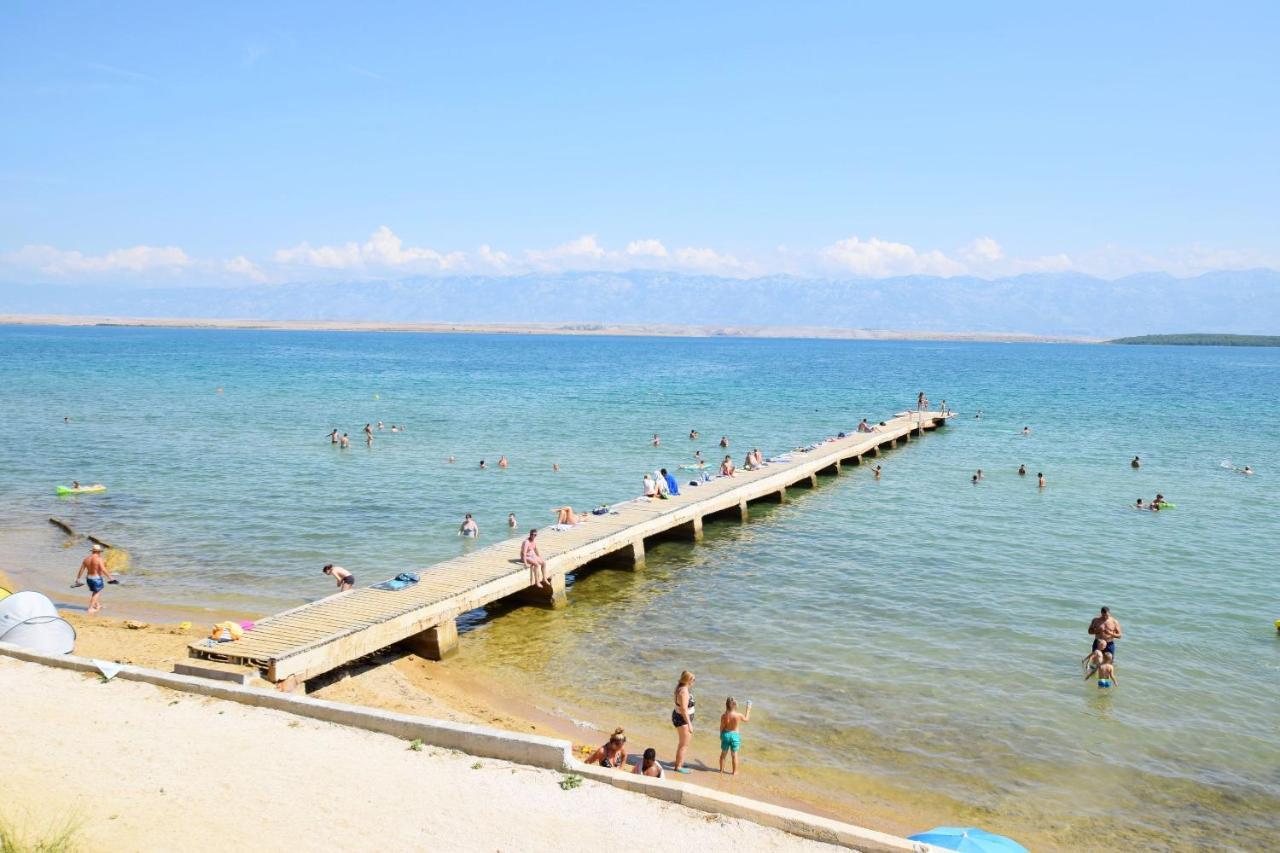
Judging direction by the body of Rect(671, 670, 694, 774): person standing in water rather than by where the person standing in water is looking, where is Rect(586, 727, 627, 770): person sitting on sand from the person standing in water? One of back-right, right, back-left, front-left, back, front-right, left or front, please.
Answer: back-right

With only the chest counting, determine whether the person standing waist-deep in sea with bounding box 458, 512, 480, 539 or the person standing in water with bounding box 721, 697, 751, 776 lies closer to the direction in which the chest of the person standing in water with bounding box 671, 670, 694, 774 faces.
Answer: the person standing in water

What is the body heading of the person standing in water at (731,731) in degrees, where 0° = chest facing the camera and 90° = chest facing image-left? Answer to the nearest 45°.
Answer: approximately 180°
